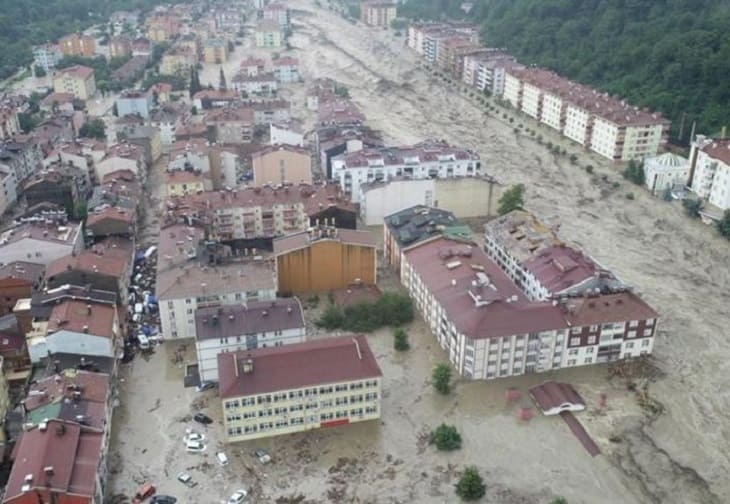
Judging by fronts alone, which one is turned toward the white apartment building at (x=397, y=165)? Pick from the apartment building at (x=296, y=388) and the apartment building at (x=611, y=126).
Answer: the apartment building at (x=611, y=126)

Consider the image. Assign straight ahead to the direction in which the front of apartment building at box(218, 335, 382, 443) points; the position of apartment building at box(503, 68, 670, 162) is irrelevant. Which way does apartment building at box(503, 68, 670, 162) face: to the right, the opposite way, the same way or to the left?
to the right

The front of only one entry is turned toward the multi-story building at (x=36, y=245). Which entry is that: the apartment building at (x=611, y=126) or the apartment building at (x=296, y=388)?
the apartment building at (x=611, y=126)

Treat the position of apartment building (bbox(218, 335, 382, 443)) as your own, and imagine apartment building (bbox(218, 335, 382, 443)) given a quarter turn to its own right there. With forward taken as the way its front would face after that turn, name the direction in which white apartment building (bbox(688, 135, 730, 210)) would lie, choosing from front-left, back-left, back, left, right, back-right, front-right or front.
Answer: back-right

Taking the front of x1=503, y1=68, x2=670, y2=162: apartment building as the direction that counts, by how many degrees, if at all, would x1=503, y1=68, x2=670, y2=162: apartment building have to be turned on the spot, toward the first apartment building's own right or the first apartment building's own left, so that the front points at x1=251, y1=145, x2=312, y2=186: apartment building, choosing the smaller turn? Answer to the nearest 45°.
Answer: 0° — it already faces it

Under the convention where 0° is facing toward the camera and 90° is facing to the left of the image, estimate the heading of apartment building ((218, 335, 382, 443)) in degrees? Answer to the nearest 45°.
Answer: approximately 0°

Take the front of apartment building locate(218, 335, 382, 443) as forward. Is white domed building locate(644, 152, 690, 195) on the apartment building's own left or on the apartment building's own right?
on the apartment building's own left

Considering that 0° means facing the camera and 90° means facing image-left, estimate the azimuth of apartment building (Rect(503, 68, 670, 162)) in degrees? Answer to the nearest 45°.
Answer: approximately 45°

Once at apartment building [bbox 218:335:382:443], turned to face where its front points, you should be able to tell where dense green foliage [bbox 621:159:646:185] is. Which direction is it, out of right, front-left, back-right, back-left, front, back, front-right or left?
back-left

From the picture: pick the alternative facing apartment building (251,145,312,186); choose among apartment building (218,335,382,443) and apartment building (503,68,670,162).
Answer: apartment building (503,68,670,162)
